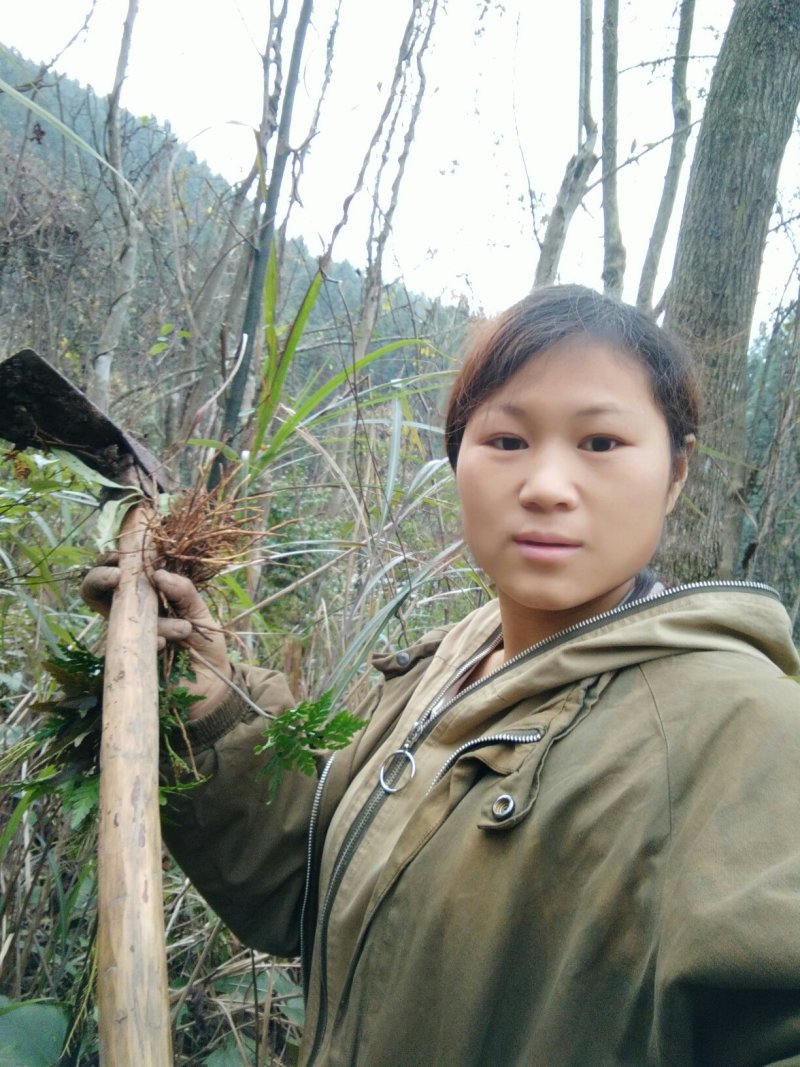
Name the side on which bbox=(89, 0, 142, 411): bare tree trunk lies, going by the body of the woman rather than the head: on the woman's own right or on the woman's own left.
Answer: on the woman's own right

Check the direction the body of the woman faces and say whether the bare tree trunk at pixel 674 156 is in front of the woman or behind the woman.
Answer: behind

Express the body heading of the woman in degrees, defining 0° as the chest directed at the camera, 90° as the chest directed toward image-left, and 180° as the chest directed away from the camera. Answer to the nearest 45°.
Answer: approximately 45°

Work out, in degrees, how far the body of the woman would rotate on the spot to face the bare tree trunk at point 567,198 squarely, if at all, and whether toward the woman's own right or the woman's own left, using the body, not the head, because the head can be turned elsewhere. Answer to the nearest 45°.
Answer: approximately 135° to the woman's own right

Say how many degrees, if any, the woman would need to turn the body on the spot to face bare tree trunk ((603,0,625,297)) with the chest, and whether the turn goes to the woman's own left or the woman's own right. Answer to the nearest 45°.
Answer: approximately 135° to the woman's own right

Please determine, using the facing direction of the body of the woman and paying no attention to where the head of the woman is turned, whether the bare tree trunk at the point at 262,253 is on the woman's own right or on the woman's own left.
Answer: on the woman's own right
